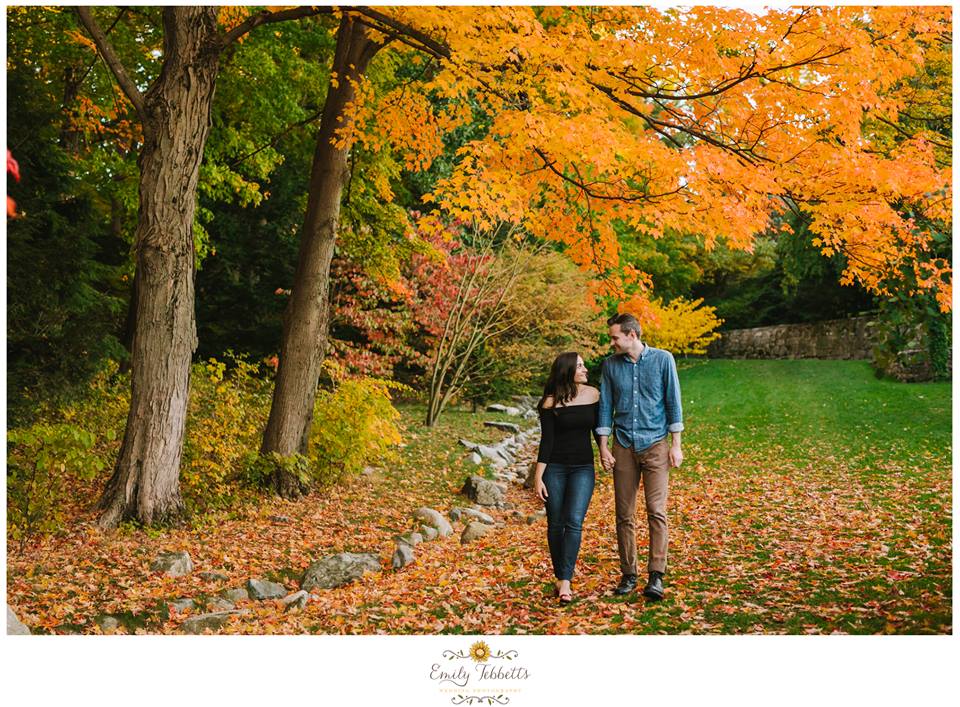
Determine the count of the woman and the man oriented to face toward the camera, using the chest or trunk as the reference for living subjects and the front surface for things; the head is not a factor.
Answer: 2

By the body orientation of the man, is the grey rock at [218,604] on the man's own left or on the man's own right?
on the man's own right

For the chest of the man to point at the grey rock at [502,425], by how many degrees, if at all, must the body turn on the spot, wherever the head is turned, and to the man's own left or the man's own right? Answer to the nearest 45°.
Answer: approximately 180°

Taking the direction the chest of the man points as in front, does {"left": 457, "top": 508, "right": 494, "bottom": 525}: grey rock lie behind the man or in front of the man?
behind

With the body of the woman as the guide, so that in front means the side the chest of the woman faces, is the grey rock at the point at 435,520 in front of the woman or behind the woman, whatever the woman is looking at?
behind

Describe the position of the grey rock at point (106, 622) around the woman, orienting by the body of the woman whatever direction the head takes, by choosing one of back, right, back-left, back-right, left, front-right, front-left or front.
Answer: right

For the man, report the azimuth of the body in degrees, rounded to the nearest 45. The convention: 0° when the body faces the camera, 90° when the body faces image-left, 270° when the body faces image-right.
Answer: approximately 0°

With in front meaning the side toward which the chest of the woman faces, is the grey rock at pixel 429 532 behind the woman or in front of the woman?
behind
